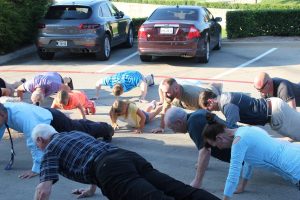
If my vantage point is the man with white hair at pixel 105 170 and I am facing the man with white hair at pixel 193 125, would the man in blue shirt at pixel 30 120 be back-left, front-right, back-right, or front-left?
front-left

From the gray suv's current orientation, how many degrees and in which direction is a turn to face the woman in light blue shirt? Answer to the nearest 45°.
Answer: approximately 135° to its right

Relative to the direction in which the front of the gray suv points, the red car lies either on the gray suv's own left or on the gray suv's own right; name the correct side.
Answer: on the gray suv's own right

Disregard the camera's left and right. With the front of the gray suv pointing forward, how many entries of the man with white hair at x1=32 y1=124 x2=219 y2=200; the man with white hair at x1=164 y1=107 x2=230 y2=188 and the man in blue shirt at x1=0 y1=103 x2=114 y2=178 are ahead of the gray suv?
0

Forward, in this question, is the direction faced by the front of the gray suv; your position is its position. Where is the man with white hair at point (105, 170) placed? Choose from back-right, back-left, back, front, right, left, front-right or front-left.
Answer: back-right

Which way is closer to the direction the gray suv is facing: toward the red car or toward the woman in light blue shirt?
the red car

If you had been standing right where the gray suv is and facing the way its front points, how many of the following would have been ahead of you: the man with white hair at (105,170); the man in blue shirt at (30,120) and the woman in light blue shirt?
0

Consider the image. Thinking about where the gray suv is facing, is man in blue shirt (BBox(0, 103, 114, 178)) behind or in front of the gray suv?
behind

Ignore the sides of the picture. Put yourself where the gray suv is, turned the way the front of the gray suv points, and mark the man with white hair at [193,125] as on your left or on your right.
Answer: on your right

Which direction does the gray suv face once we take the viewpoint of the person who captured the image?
facing away from the viewer and to the right of the viewer
